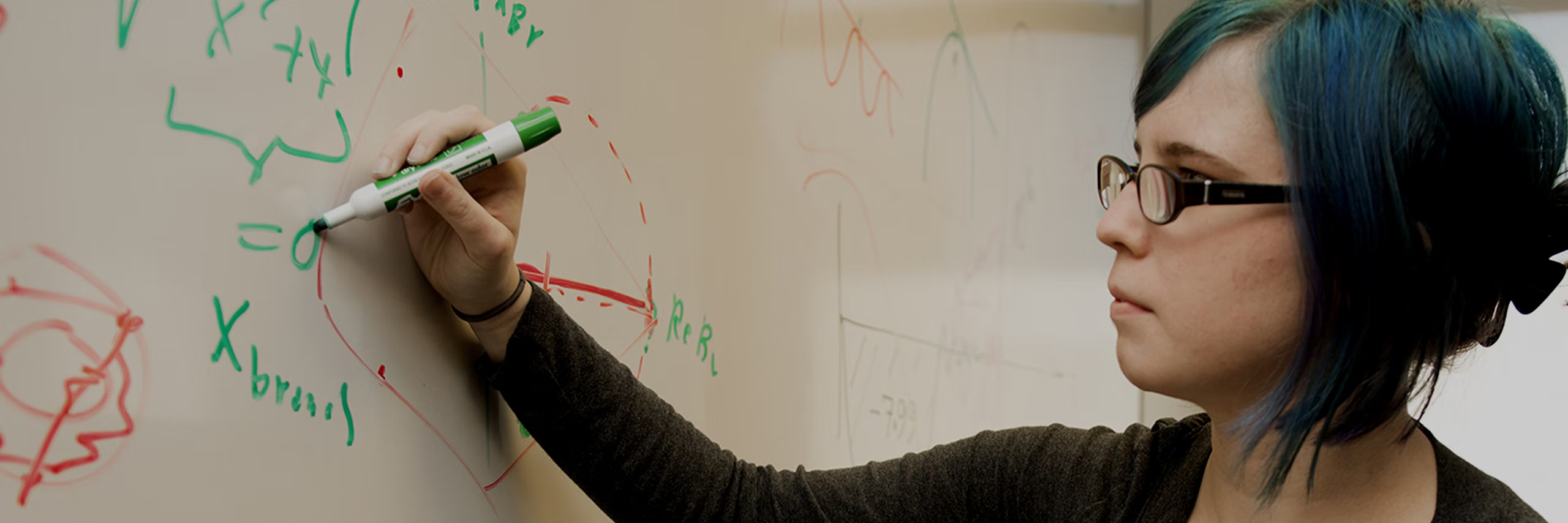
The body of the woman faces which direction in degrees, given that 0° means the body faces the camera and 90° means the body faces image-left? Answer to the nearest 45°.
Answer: approximately 45°

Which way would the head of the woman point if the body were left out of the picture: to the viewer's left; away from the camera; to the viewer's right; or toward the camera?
to the viewer's left
